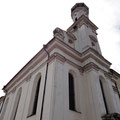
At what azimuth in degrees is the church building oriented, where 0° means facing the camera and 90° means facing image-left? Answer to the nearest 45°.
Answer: approximately 315°
